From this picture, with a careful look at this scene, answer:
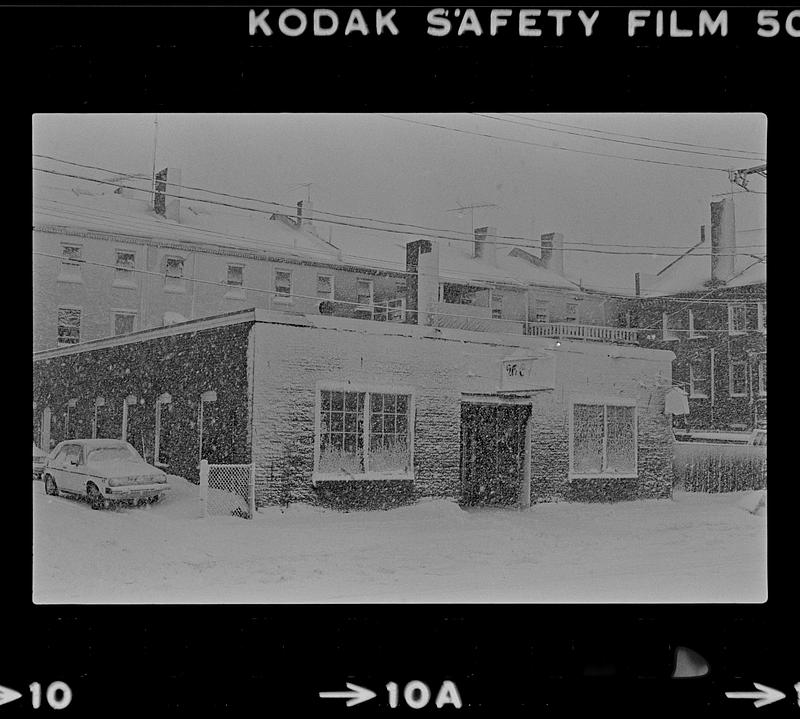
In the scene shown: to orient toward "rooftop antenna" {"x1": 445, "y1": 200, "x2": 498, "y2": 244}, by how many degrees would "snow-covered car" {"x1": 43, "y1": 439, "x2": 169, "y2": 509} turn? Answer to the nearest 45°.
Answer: approximately 45° to its left

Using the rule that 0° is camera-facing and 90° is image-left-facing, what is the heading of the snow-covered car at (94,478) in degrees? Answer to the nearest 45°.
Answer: approximately 315°

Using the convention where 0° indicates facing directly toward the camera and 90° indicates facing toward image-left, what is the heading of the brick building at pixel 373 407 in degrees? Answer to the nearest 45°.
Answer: approximately 315°

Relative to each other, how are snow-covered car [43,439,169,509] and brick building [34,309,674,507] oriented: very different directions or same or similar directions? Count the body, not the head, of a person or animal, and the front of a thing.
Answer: same or similar directions
